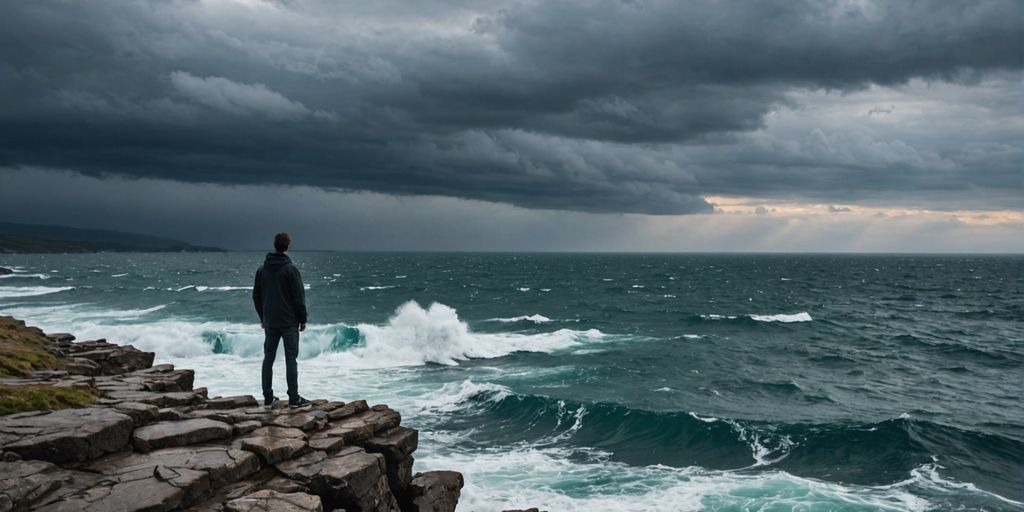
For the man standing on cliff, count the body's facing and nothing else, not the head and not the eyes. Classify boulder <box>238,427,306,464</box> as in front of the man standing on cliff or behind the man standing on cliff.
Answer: behind

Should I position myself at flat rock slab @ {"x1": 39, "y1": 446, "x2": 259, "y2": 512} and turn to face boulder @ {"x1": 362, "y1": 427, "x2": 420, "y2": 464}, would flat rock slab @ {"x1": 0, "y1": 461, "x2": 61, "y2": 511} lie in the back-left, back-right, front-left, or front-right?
back-left

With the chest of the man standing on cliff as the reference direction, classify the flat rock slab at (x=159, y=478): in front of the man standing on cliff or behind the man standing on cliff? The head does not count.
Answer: behind

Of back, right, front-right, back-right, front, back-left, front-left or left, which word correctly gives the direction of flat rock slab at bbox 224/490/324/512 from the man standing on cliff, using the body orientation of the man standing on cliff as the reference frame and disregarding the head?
back-right

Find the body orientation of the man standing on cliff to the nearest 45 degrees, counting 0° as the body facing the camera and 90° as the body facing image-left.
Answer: approximately 225°

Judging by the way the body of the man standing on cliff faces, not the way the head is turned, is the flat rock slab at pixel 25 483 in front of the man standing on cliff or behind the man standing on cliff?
behind
